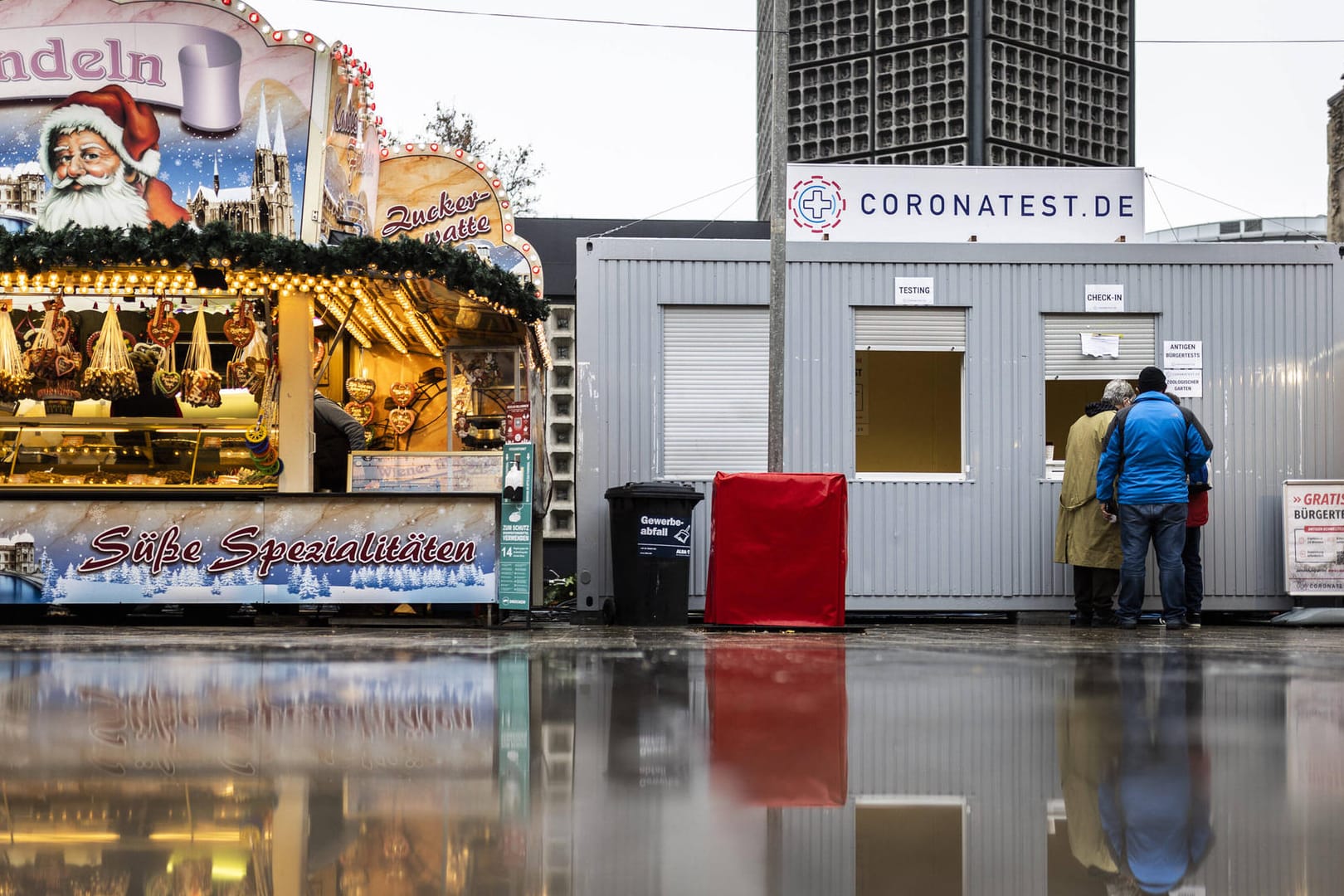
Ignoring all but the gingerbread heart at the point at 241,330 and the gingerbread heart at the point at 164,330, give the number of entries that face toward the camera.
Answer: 2

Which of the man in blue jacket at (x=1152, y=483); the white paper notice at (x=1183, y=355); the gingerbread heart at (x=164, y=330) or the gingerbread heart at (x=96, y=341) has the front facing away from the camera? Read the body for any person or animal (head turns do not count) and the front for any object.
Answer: the man in blue jacket

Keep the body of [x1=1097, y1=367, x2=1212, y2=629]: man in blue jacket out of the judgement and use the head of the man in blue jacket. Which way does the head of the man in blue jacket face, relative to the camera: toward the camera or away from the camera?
away from the camera

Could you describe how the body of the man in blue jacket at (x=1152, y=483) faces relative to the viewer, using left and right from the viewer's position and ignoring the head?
facing away from the viewer

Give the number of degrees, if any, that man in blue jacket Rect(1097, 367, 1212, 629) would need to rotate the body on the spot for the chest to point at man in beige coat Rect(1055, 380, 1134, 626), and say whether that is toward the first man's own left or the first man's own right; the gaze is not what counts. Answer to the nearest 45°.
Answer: approximately 45° to the first man's own left

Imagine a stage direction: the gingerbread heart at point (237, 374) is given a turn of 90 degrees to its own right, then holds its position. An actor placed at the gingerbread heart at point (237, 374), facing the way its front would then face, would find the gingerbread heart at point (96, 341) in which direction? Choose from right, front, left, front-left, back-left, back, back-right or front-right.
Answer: front-right

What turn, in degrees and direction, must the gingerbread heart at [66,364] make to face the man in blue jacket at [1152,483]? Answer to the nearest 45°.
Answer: approximately 45° to its left

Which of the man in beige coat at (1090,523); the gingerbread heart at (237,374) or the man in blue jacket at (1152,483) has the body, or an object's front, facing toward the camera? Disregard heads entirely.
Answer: the gingerbread heart

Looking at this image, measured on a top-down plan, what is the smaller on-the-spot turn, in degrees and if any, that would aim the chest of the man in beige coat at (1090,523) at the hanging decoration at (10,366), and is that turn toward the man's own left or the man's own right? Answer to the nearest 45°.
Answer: approximately 135° to the man's own left

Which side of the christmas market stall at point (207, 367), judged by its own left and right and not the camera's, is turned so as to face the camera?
front

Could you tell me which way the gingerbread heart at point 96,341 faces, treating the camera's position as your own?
facing the viewer

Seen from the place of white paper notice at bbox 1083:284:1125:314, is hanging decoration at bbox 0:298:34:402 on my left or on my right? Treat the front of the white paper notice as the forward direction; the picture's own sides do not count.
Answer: on my right

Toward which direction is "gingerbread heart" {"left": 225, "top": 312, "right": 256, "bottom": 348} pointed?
toward the camera

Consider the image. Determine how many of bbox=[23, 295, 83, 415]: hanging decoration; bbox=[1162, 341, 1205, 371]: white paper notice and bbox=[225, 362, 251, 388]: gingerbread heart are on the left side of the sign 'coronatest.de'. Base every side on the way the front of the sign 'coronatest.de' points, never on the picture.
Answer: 1

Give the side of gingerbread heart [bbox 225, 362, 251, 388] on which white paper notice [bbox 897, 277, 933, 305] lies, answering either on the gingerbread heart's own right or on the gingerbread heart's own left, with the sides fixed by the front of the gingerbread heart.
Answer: on the gingerbread heart's own left
